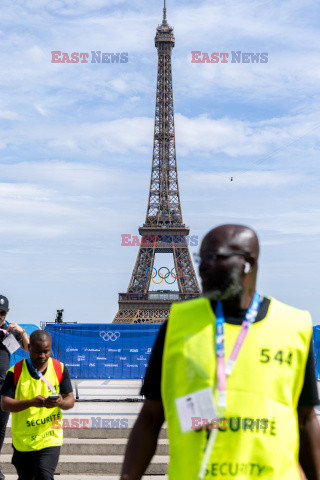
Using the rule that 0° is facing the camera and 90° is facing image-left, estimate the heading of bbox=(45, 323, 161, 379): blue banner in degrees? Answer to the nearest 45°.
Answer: approximately 0°

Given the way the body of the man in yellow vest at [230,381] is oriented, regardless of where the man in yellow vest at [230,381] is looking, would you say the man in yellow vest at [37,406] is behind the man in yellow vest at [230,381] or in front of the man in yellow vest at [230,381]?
behind

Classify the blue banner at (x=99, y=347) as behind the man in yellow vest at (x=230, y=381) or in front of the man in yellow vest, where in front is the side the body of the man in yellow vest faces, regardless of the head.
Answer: behind

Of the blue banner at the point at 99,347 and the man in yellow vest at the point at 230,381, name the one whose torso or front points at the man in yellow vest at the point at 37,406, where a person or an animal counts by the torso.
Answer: the blue banner

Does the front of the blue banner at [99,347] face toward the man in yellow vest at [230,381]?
yes

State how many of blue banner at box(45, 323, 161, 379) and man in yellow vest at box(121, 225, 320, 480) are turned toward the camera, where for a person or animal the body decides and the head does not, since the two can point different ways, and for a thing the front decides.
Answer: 2

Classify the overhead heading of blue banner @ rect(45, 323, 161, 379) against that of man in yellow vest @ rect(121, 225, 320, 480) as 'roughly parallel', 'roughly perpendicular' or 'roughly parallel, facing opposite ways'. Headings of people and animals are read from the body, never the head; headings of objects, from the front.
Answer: roughly parallel

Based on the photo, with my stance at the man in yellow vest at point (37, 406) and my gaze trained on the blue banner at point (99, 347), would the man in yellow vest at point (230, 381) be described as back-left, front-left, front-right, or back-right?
back-right

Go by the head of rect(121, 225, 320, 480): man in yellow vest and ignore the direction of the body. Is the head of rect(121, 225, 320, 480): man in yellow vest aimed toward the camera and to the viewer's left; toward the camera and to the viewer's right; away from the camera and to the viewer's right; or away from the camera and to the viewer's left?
toward the camera and to the viewer's left

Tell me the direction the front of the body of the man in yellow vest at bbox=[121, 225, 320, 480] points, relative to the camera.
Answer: toward the camera

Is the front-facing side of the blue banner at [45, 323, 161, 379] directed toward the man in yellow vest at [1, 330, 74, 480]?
yes
